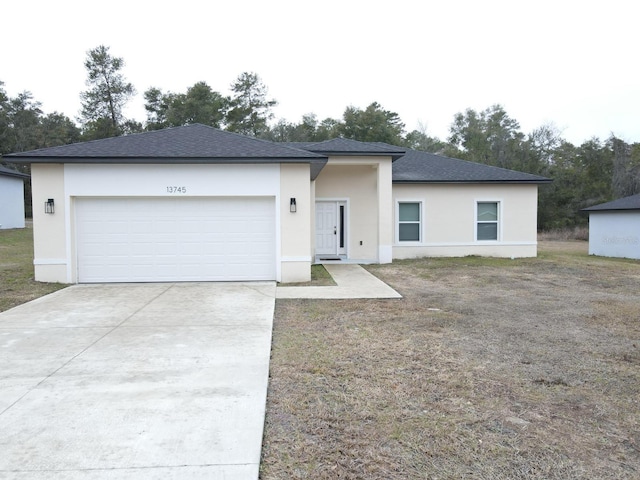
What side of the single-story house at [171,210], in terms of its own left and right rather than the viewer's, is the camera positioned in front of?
front

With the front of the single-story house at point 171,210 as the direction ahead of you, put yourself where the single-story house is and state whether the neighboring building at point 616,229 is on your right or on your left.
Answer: on your left

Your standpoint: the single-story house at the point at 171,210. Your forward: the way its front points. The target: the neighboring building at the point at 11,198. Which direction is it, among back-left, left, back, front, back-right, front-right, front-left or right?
back-right
